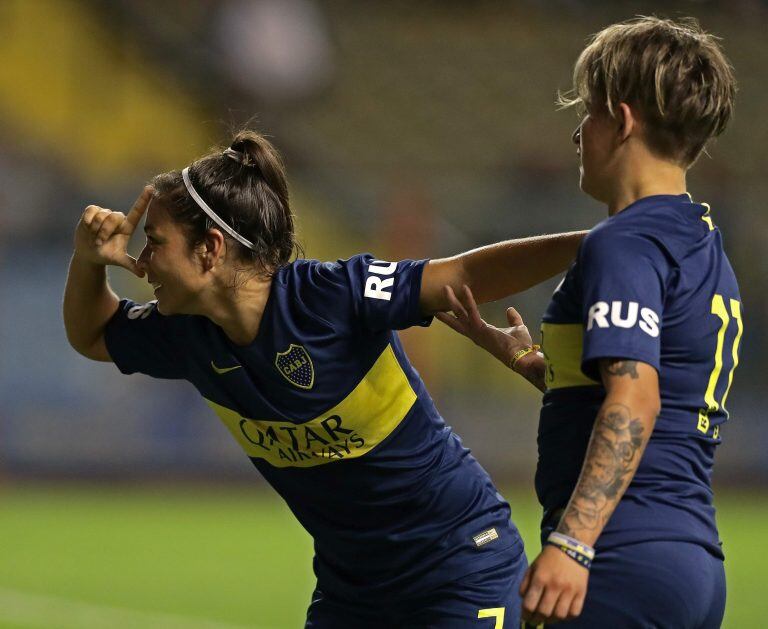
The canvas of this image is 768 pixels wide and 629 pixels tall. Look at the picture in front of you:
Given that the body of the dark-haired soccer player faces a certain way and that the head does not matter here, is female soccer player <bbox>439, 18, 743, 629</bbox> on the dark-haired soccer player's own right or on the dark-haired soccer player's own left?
on the dark-haired soccer player's own left

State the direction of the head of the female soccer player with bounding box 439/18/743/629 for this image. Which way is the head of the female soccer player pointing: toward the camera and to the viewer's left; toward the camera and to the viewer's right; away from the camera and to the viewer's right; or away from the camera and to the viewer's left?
away from the camera and to the viewer's left

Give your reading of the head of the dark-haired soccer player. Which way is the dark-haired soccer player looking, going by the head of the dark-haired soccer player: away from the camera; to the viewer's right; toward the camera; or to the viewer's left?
to the viewer's left

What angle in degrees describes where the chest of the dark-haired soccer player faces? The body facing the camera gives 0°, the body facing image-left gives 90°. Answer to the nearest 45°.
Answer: approximately 45°
